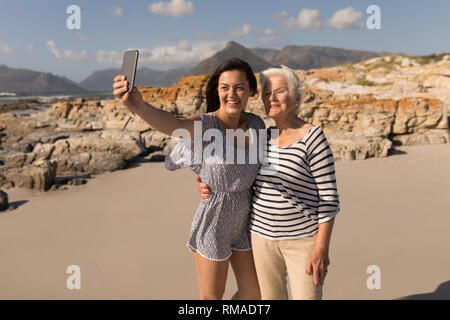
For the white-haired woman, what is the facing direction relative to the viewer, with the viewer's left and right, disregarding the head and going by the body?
facing the viewer and to the left of the viewer

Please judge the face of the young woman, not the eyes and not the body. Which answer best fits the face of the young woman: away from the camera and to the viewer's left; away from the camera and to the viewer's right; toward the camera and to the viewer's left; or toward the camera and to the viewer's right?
toward the camera and to the viewer's left
